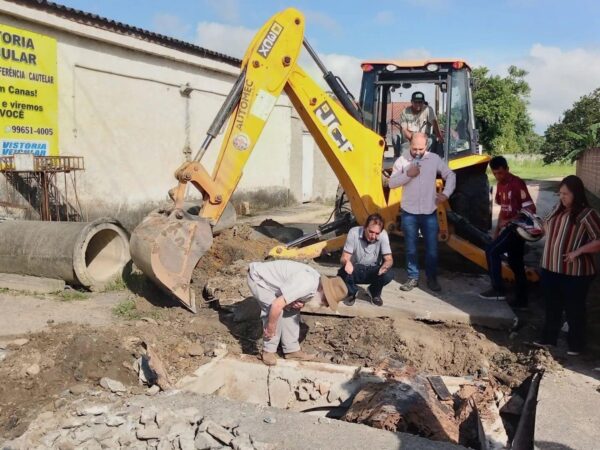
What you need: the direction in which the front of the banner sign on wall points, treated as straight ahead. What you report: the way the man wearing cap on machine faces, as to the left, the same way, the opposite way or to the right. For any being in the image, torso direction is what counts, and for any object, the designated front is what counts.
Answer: to the right

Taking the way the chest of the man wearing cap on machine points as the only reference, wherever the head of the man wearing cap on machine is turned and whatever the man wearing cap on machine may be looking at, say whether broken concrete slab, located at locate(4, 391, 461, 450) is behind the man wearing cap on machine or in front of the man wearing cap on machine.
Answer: in front

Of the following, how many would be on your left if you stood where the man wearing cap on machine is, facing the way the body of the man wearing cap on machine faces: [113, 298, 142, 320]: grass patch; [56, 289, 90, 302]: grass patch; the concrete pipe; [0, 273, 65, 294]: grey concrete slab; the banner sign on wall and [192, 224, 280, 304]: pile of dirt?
0

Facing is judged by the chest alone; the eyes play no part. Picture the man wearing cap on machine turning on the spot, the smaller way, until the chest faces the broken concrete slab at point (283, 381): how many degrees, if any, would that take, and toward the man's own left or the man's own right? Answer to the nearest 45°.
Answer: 0° — they already face it

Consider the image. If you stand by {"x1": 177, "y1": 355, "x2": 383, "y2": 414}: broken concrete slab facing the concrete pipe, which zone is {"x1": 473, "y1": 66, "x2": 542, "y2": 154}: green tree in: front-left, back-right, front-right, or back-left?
front-right

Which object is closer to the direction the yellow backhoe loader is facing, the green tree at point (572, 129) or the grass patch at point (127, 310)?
the green tree

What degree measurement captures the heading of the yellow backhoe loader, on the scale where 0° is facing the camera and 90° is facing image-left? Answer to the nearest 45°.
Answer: approximately 180°

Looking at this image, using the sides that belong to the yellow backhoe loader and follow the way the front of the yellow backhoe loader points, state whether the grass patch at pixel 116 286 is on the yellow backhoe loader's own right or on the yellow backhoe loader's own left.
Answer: on the yellow backhoe loader's own left

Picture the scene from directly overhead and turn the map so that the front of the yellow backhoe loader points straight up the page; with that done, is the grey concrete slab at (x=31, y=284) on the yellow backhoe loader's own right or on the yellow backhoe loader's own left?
on the yellow backhoe loader's own left

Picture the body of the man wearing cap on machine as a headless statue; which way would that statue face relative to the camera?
toward the camera

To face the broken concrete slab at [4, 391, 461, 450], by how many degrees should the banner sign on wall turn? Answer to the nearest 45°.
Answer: approximately 45° to its right

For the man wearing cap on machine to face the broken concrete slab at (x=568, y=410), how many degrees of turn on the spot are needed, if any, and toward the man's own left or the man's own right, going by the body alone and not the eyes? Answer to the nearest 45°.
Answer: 0° — they already face it

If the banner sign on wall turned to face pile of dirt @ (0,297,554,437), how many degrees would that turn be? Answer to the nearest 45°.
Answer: approximately 45° to its right

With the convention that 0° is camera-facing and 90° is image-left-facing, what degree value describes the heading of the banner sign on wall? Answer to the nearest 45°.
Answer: approximately 315°

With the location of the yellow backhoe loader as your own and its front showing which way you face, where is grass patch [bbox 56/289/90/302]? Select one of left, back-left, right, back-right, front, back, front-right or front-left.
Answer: left

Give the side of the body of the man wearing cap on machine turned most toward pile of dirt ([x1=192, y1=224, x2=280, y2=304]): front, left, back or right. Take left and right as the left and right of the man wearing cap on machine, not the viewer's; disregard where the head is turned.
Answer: right

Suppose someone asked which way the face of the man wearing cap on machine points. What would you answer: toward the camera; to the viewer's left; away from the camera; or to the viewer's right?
toward the camera
